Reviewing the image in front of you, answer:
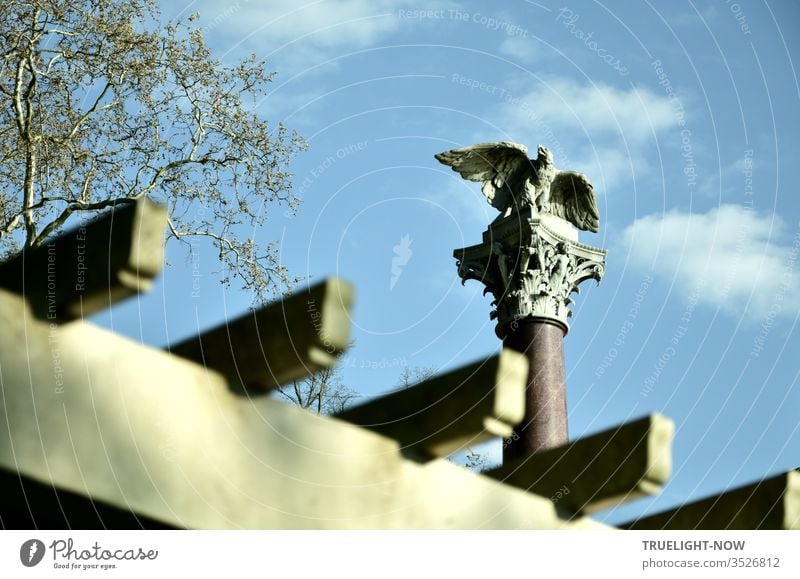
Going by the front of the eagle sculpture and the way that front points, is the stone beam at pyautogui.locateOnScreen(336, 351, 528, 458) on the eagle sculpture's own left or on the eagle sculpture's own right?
on the eagle sculpture's own right

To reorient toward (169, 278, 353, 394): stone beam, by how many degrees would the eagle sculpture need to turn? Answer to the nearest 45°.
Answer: approximately 45° to its right

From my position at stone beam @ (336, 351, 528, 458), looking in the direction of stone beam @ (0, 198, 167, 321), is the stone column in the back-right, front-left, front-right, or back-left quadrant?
back-right

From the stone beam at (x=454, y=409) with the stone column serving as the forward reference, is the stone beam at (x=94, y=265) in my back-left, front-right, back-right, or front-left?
back-left

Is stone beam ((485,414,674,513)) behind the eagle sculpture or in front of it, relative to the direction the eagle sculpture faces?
in front

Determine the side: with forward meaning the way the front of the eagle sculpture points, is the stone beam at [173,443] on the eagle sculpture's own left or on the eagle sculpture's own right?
on the eagle sculpture's own right
